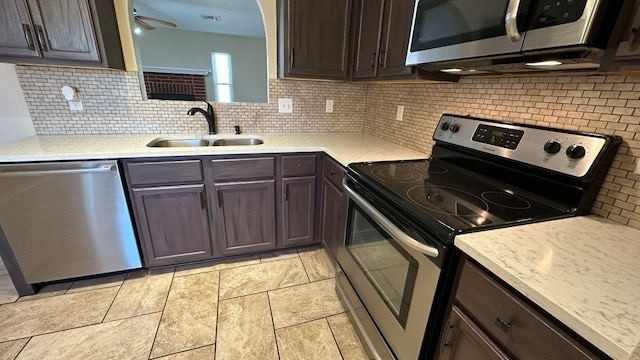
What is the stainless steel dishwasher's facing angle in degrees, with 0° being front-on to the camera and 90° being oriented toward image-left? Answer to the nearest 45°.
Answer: approximately 0°

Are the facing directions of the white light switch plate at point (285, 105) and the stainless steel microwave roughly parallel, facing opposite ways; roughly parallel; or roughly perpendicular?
roughly perpendicular

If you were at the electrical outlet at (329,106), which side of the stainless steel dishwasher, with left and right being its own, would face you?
left

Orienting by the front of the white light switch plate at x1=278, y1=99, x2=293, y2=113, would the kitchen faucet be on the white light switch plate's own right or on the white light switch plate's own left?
on the white light switch plate's own right

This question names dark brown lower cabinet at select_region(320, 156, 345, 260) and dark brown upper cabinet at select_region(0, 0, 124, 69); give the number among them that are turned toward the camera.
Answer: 1

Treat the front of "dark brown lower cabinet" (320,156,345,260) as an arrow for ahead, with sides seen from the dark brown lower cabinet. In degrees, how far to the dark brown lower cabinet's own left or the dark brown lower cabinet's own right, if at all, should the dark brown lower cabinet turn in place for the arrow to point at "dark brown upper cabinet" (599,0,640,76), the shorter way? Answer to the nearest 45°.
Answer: approximately 135° to the dark brown lower cabinet's own left

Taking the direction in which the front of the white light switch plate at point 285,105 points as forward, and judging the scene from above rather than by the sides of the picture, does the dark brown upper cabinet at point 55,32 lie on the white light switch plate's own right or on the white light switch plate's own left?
on the white light switch plate's own right

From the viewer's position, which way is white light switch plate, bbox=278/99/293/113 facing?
facing the viewer

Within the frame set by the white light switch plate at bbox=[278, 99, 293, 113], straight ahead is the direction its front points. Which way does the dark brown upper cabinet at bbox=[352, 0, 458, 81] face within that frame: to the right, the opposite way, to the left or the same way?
to the right

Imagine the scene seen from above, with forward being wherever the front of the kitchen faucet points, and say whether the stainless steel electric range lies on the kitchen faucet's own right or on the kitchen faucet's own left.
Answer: on the kitchen faucet's own left

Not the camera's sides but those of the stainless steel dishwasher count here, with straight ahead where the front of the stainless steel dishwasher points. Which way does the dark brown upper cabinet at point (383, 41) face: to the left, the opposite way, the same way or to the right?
to the right

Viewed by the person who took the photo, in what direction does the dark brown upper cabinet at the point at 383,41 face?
facing the viewer and to the left of the viewer

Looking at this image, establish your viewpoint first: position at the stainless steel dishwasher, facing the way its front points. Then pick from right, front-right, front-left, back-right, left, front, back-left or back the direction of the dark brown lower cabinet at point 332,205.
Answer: front-left

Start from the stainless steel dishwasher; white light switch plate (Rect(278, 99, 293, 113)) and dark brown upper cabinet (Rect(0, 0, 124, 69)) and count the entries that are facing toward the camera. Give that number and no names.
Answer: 3

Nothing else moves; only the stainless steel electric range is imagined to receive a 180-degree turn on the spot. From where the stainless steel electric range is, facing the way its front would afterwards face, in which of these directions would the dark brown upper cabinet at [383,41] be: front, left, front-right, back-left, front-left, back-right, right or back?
left
